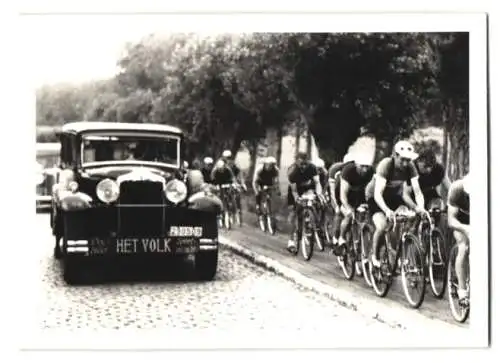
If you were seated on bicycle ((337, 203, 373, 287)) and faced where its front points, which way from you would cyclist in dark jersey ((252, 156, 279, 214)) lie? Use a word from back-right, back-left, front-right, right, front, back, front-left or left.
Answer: back-right

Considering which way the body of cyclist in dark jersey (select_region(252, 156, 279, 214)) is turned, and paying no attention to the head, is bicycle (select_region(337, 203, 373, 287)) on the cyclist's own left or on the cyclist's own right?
on the cyclist's own left

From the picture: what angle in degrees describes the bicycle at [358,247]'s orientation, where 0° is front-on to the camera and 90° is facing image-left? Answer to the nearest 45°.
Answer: approximately 315°
